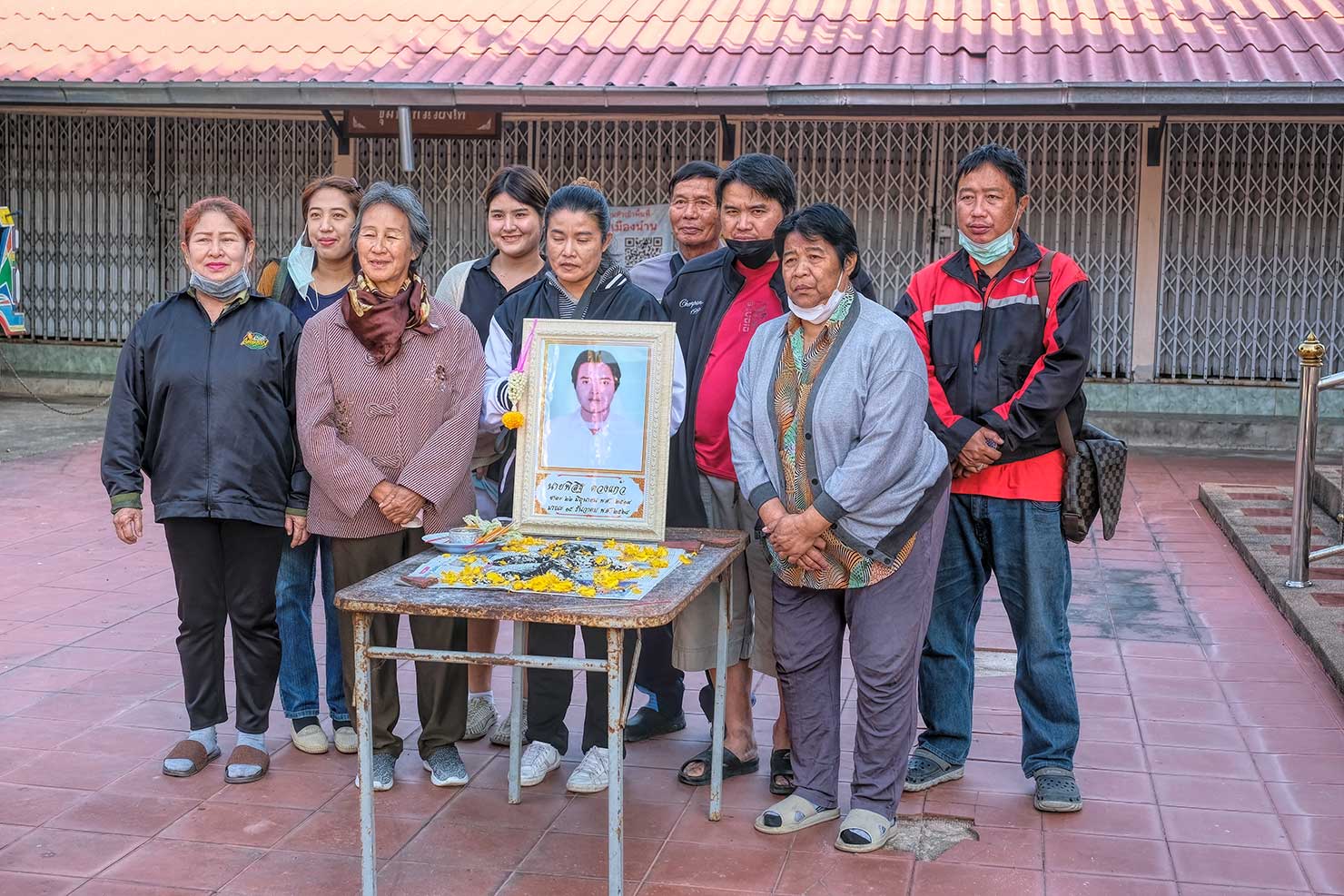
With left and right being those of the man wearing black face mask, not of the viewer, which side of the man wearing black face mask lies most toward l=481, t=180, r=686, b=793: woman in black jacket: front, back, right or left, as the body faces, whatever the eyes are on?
right

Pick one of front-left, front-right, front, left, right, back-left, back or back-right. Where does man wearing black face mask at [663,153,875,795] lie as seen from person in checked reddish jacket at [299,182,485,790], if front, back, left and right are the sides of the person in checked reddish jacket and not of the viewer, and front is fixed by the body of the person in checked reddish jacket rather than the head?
left

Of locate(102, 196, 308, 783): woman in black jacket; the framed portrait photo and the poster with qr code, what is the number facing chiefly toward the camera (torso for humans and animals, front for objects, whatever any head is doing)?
3

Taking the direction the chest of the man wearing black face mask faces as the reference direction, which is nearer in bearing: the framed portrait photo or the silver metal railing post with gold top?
the framed portrait photo

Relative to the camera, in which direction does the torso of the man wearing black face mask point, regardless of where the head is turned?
toward the camera

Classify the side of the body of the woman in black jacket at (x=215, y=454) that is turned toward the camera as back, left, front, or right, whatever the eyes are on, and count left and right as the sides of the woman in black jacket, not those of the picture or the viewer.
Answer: front

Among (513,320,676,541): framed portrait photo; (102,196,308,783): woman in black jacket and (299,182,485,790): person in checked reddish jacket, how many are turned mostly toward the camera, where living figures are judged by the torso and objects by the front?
3

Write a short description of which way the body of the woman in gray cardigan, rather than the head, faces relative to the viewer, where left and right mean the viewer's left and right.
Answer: facing the viewer and to the left of the viewer

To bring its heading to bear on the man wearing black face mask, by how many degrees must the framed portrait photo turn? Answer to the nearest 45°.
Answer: approximately 135° to its left

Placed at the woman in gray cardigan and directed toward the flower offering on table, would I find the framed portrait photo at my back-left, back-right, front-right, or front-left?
front-right

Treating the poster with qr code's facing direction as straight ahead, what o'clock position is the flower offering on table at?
The flower offering on table is roughly at 12 o'clock from the poster with qr code.

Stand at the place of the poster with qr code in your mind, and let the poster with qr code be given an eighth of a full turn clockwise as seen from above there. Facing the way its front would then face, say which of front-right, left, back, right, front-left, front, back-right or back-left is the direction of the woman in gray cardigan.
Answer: front-left

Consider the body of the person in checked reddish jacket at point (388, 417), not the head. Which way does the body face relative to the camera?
toward the camera

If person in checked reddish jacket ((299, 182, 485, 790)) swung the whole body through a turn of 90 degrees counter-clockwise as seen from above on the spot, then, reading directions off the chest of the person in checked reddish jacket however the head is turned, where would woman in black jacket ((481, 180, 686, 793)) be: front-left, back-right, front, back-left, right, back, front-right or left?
front

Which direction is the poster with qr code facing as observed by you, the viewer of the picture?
facing the viewer

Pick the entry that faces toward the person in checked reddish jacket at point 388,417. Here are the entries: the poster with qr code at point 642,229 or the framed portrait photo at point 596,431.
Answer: the poster with qr code

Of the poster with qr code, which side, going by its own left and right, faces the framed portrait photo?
front
